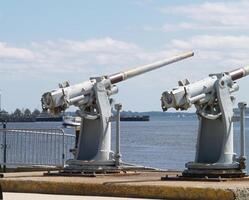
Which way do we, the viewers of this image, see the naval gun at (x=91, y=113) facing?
facing away from the viewer and to the right of the viewer

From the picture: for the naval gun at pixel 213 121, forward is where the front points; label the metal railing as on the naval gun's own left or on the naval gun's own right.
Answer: on the naval gun's own left

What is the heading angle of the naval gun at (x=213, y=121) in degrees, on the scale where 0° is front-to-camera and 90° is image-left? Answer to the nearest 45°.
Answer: approximately 225°
